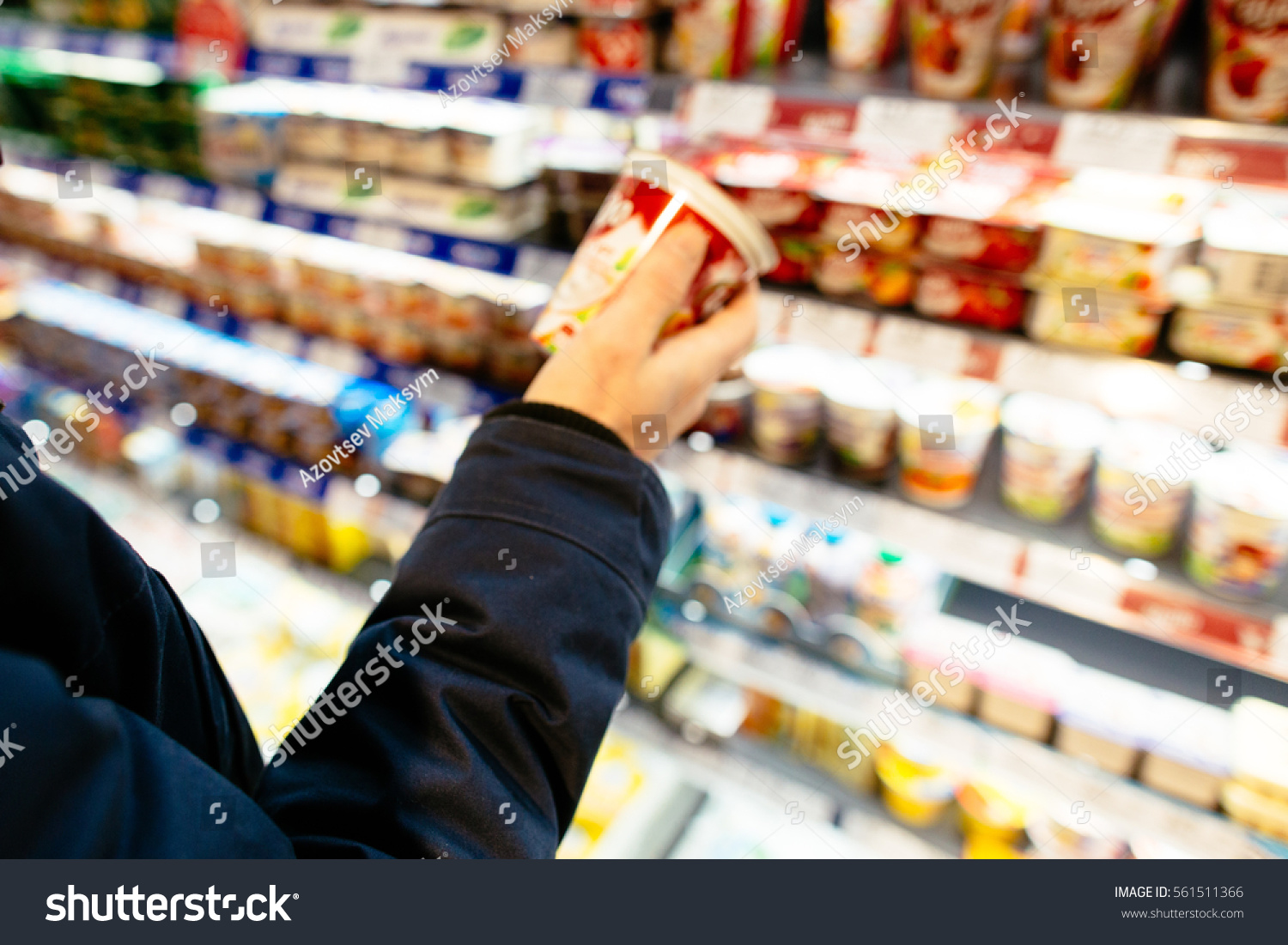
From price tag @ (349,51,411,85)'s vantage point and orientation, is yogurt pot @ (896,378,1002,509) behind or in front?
in front

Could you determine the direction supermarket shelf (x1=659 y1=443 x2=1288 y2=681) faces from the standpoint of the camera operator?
facing the viewer and to the left of the viewer

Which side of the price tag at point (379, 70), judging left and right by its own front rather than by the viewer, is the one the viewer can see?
front

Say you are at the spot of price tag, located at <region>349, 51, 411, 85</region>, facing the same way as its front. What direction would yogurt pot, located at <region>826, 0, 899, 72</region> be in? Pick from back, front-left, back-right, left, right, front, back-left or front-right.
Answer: front-left

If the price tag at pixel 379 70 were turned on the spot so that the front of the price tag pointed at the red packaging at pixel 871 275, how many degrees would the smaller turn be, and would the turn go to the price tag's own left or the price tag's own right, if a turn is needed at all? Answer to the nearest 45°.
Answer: approximately 45° to the price tag's own left

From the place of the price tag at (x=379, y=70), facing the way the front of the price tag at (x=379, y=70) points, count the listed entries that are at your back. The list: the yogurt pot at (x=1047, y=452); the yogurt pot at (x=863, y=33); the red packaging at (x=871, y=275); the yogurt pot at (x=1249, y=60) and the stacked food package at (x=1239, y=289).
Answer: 0

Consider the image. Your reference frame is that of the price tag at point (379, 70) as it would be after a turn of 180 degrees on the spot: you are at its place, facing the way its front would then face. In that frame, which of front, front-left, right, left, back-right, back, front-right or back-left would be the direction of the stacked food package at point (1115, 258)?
back-right
